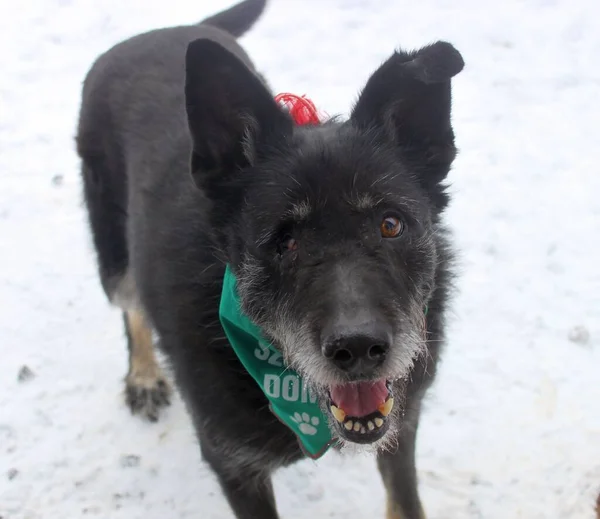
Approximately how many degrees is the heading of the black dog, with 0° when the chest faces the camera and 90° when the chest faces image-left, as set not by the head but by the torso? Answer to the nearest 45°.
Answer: approximately 315°
